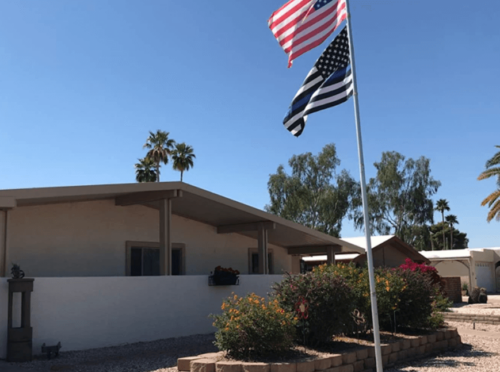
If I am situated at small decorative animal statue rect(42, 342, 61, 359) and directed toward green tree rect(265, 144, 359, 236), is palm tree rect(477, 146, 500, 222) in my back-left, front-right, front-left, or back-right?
front-right

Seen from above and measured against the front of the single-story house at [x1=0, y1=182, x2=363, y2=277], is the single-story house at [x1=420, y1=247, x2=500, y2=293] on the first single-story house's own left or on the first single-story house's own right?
on the first single-story house's own left

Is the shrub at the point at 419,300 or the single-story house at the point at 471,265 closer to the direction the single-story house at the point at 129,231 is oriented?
the shrub

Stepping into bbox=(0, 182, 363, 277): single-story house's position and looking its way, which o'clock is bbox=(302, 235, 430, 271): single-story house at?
bbox=(302, 235, 430, 271): single-story house is roughly at 9 o'clock from bbox=(0, 182, 363, 277): single-story house.

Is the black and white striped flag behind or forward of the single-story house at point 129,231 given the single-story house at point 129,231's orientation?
forward

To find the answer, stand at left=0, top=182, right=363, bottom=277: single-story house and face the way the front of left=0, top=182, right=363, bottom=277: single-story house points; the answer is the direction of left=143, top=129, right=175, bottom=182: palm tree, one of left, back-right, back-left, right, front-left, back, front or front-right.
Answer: back-left

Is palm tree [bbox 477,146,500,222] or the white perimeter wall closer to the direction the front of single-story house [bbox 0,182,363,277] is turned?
the white perimeter wall

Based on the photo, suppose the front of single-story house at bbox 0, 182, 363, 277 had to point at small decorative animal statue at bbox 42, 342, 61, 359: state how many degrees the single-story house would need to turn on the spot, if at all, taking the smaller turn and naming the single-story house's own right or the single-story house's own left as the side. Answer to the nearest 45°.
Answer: approximately 45° to the single-story house's own right

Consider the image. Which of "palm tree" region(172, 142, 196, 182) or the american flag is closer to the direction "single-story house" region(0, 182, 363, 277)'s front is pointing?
the american flag
